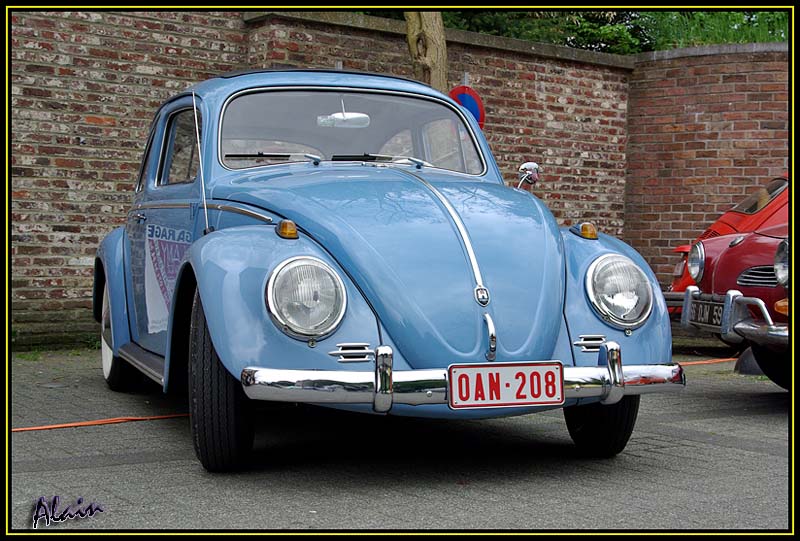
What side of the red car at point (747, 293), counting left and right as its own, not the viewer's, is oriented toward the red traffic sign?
right

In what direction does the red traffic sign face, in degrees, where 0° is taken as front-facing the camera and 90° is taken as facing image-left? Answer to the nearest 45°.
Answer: approximately 0°

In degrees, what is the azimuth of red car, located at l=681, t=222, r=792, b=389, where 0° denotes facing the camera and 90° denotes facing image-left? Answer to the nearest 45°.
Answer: approximately 45°

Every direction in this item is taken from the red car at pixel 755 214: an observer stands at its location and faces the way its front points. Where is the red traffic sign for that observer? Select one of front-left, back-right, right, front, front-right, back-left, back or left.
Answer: front-right

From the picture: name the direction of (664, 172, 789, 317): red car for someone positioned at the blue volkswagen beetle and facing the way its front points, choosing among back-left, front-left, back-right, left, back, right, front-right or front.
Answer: left

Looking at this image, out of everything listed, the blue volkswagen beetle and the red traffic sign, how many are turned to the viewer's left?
0

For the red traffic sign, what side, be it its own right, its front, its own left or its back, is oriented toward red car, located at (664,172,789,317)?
left

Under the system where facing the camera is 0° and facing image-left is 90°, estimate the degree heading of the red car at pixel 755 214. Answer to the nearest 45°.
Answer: approximately 45°

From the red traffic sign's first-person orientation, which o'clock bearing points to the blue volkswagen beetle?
The blue volkswagen beetle is roughly at 12 o'clock from the red traffic sign.

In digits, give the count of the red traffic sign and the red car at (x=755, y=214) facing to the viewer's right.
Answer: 0

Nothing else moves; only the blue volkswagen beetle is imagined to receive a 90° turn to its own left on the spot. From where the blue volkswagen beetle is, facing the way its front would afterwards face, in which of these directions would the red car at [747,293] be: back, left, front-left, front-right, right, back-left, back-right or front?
front
